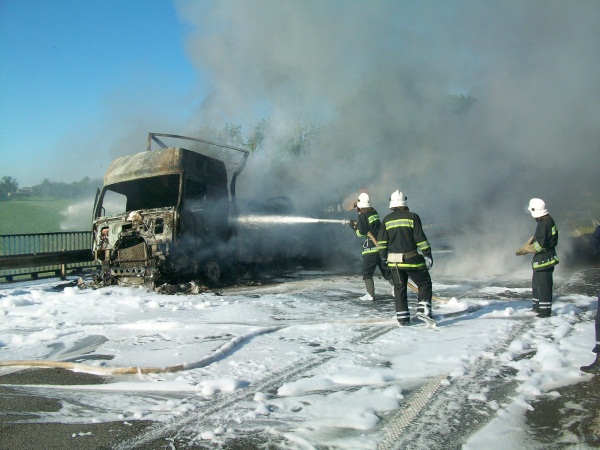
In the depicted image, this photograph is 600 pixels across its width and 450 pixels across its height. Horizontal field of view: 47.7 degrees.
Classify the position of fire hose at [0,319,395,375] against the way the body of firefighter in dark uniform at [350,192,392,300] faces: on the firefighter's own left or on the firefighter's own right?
on the firefighter's own left

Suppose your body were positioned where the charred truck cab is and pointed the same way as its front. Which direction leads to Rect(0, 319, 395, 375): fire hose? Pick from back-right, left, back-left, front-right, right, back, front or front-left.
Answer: front-left

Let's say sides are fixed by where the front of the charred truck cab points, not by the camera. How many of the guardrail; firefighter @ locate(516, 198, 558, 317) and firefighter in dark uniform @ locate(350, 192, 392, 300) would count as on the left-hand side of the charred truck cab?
2

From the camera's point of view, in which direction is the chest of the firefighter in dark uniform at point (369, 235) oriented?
to the viewer's left

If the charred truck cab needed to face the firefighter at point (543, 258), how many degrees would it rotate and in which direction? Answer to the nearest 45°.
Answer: approximately 90° to its left

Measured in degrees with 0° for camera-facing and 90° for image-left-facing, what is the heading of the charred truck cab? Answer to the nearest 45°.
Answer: approximately 45°

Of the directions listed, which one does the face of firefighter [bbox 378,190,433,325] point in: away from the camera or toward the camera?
away from the camera

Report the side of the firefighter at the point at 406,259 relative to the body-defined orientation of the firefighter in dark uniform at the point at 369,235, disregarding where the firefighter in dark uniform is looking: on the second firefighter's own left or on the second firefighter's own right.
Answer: on the second firefighter's own left

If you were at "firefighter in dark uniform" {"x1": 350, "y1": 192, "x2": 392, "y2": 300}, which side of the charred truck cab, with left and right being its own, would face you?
left

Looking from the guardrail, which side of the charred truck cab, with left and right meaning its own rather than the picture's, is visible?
right

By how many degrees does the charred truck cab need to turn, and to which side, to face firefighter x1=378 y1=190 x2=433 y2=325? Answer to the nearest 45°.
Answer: approximately 90° to its left
